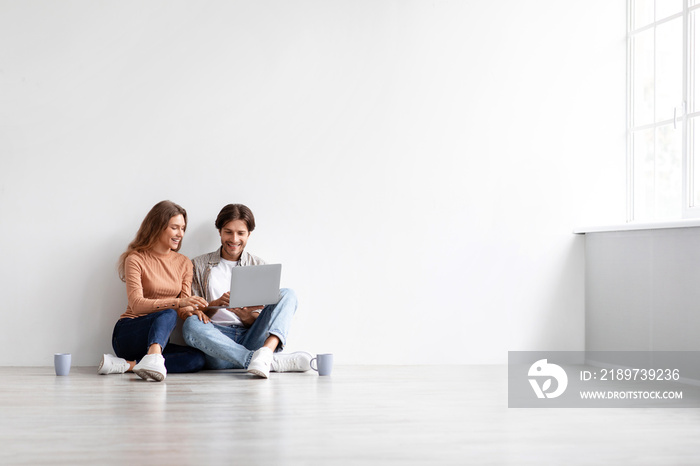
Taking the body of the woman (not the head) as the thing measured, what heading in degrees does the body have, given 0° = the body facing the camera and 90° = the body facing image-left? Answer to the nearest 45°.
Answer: approximately 315°

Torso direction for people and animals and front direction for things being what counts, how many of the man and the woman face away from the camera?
0

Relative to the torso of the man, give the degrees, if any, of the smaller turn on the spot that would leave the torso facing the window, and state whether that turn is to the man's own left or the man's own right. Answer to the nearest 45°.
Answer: approximately 90° to the man's own left

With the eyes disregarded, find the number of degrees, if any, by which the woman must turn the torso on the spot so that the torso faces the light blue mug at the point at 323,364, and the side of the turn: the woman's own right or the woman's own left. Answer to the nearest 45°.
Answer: approximately 45° to the woman's own left

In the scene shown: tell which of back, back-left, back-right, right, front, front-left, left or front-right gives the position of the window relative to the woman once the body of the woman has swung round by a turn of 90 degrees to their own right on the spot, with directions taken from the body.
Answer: back-left

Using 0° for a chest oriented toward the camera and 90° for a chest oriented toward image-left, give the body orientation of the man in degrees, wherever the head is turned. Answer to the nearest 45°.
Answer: approximately 0°

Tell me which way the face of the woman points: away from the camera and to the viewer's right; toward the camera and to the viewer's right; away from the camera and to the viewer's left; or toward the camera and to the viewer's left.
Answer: toward the camera and to the viewer's right
